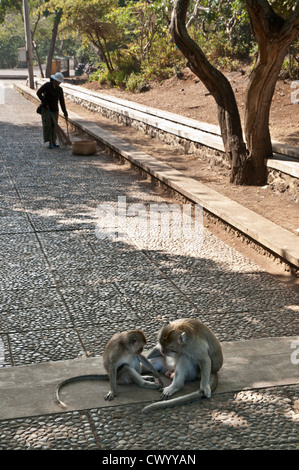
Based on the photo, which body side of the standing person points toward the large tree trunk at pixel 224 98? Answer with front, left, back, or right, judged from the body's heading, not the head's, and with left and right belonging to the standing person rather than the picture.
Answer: front

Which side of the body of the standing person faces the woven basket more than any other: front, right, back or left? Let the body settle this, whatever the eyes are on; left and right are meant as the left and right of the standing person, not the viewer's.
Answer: front

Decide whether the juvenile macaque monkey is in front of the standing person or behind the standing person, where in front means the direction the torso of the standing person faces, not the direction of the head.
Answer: in front

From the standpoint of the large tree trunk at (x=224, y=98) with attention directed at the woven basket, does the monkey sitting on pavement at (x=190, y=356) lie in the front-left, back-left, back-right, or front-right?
back-left

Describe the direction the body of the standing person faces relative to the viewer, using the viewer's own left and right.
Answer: facing the viewer and to the right of the viewer

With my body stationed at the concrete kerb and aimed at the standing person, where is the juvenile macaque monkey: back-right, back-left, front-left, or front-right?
back-left

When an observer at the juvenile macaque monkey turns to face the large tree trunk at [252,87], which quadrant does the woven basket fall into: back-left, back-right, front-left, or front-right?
front-left

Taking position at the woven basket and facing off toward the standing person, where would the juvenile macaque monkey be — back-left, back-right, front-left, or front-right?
back-left

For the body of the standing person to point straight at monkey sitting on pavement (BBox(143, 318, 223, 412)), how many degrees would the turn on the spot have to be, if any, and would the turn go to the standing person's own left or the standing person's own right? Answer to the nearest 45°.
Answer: approximately 45° to the standing person's own right
